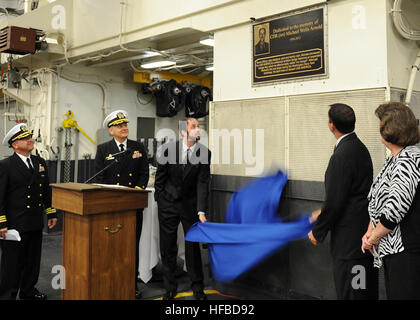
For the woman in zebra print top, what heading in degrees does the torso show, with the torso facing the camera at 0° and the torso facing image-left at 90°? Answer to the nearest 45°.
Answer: approximately 90°

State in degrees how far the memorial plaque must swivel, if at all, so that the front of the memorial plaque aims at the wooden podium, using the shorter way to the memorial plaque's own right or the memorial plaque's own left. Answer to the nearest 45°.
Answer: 0° — it already faces it

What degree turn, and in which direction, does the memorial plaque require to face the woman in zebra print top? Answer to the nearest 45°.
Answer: approximately 45° to its left

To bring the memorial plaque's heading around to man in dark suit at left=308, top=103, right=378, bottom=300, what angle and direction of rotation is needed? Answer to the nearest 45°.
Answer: approximately 45° to its left

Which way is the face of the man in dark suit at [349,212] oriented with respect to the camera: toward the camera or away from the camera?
away from the camera

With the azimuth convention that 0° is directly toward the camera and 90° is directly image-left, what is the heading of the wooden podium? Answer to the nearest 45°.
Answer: approximately 45°

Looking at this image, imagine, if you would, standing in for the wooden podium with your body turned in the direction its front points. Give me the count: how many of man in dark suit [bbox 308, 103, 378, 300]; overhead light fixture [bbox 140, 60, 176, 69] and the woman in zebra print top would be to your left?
2

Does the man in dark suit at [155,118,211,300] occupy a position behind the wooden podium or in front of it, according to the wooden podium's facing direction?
behind

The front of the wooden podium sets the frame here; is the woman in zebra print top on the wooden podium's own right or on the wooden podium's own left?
on the wooden podium's own left

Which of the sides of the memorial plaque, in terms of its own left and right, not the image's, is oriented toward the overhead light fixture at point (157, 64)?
right
